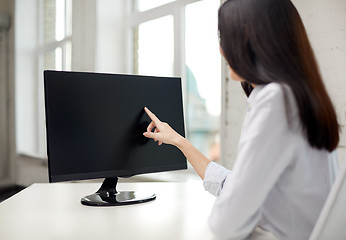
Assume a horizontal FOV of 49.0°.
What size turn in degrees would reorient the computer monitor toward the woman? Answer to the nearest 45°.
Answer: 0° — it already faces them

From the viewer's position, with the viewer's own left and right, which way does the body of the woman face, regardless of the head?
facing away from the viewer and to the left of the viewer

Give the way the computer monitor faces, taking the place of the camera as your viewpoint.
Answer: facing the viewer and to the right of the viewer

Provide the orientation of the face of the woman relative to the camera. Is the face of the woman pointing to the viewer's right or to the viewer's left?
to the viewer's left

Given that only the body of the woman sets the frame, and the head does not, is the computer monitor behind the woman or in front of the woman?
in front

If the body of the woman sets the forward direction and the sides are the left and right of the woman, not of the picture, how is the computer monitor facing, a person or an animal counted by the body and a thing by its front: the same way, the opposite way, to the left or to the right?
the opposite way
